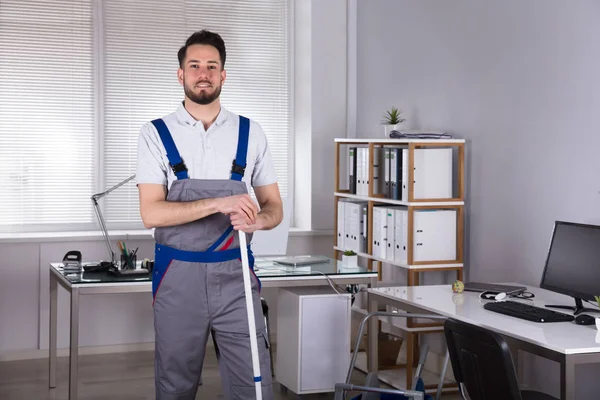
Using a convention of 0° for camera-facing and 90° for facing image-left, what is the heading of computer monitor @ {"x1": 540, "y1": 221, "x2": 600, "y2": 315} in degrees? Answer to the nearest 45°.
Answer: approximately 45°

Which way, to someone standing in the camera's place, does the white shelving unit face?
facing the viewer and to the left of the viewer

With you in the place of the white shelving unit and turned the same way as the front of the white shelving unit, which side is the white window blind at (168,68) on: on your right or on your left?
on your right

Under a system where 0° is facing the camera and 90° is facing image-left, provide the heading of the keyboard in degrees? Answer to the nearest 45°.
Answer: approximately 45°

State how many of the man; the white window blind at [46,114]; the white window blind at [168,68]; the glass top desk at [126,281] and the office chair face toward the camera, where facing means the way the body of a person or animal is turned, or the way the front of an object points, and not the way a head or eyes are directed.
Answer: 4

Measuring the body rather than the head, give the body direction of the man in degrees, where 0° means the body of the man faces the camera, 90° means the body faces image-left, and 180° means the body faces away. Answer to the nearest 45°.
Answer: approximately 0°

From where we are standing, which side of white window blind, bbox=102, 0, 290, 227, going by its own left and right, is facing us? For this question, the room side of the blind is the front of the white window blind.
front

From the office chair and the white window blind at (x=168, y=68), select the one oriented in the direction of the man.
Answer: the white window blind

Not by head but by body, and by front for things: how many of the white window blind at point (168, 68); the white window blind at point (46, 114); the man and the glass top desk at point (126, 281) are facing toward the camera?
4

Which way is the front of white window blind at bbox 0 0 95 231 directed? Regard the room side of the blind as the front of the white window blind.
toward the camera
